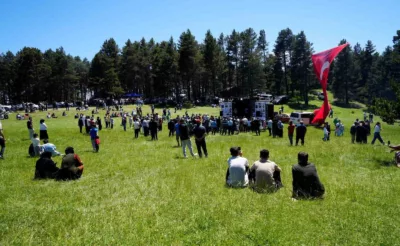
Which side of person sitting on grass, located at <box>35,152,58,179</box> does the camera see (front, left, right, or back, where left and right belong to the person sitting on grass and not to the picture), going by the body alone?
back

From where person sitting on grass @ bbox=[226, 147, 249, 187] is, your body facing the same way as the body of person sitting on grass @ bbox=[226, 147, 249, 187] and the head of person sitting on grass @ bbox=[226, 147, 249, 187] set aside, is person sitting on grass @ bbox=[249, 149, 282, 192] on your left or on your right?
on your right

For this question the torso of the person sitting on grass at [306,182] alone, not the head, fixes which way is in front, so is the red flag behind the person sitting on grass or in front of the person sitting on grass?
in front

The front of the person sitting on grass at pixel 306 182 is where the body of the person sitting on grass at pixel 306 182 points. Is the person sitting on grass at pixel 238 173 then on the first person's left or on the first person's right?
on the first person's left

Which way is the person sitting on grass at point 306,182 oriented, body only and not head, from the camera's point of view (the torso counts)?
away from the camera

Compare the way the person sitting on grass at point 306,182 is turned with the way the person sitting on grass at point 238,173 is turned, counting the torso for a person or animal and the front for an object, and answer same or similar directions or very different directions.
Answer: same or similar directions

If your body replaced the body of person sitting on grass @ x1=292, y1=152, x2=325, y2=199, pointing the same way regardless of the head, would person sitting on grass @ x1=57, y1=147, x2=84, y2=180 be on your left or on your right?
on your left

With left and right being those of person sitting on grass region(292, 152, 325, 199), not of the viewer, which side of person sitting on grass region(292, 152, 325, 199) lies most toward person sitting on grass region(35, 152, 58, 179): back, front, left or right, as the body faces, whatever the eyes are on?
left

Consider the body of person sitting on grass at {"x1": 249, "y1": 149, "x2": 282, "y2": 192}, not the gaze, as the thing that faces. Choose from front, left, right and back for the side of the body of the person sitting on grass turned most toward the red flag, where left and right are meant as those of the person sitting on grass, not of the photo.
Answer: front

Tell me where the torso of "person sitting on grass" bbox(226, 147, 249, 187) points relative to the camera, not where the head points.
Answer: away from the camera

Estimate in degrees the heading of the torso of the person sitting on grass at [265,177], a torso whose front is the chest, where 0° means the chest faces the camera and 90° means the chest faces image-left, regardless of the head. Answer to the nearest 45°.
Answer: approximately 180°

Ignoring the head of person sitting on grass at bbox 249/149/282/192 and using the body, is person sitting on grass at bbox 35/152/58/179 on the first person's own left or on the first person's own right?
on the first person's own left

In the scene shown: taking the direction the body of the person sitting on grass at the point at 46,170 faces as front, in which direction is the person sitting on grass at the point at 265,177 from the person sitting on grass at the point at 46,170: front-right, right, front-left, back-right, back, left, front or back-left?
back-right
